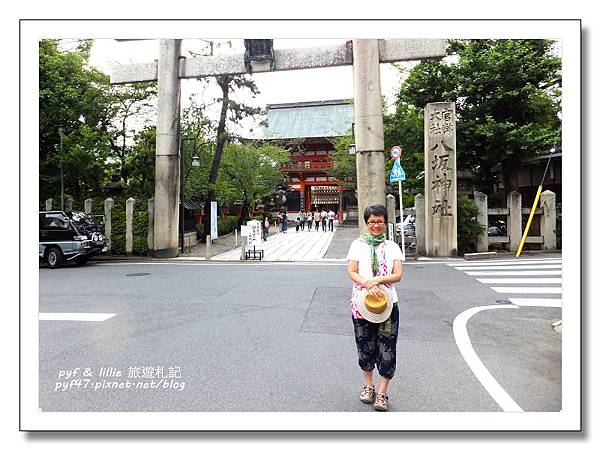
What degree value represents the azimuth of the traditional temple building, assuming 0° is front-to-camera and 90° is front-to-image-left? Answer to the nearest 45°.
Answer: approximately 0°

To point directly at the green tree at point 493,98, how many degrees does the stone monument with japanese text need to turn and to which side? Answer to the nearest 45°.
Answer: approximately 135° to its left
